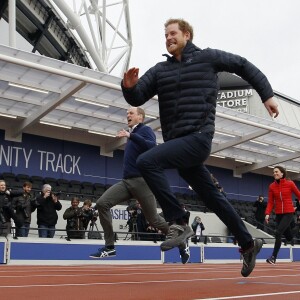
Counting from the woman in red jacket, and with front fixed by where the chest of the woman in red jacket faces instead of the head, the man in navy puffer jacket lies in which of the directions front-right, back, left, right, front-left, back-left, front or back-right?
front-left

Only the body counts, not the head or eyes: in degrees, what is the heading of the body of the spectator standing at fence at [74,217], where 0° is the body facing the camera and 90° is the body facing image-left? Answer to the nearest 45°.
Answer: approximately 0°

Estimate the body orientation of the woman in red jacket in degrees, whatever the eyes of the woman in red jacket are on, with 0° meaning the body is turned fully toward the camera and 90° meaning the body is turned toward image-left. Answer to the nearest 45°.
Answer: approximately 45°

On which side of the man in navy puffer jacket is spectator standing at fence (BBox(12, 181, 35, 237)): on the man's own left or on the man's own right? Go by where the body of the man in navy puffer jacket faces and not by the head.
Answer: on the man's own right

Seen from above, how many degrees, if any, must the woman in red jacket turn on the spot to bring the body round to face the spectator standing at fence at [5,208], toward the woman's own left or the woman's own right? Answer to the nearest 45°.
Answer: approximately 45° to the woman's own right

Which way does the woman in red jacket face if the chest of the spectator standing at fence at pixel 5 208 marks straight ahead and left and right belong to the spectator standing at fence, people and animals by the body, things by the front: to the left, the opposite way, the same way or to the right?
to the right

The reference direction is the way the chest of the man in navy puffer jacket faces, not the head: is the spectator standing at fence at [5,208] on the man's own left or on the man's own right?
on the man's own right

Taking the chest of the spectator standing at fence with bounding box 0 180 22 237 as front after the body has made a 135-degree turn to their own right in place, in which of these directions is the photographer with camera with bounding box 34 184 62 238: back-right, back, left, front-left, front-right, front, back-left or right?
right

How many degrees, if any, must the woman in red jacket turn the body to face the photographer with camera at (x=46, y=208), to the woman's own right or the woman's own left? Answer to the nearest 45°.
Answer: approximately 45° to the woman's own right

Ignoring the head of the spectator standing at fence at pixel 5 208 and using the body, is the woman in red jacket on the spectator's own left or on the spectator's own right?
on the spectator's own left
